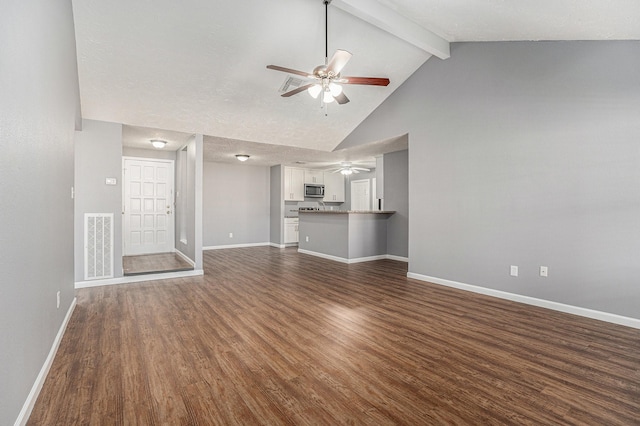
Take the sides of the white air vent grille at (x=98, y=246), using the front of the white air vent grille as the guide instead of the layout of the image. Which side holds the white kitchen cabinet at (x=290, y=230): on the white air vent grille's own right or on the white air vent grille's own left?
on the white air vent grille's own left

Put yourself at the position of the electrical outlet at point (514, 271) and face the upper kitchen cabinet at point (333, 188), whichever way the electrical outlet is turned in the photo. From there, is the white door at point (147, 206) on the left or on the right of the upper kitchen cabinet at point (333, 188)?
left

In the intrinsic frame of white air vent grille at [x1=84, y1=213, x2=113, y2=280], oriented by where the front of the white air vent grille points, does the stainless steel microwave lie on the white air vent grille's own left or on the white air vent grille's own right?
on the white air vent grille's own left

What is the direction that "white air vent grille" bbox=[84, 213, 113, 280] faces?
toward the camera

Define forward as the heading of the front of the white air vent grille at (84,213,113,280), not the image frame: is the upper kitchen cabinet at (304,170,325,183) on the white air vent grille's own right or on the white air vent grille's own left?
on the white air vent grille's own left

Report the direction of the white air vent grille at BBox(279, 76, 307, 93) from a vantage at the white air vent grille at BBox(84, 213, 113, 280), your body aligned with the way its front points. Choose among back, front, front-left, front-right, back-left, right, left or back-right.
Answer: front-left

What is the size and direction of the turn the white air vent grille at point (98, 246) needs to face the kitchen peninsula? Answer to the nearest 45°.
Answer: approximately 90° to its left

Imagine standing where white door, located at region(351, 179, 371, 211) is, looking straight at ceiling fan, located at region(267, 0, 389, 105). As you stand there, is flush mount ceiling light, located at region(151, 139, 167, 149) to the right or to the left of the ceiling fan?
right

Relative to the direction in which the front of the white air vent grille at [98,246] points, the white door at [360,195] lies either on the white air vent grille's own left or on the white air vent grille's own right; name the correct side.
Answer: on the white air vent grille's own left

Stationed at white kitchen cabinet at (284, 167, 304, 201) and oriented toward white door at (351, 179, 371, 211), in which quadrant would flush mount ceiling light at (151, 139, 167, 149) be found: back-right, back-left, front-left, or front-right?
back-right

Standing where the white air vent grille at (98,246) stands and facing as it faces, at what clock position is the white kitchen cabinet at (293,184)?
The white kitchen cabinet is roughly at 8 o'clock from the white air vent grille.

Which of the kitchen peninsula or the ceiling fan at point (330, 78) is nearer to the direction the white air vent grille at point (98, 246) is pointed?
the ceiling fan

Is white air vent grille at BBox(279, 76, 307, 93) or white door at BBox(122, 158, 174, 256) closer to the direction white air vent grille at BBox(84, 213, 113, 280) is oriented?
the white air vent grille
